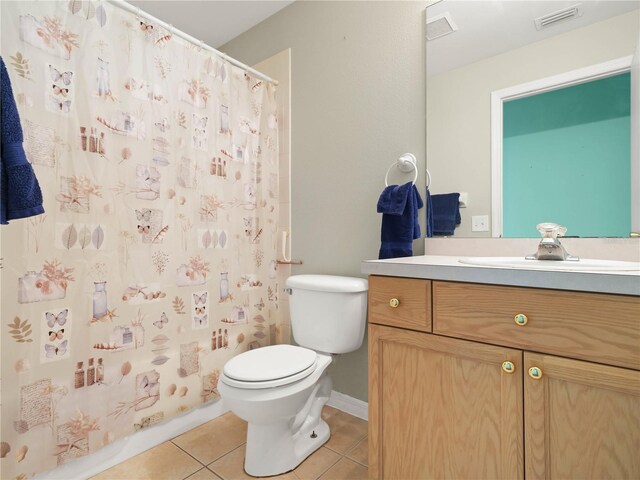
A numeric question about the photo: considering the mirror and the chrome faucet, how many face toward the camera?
2

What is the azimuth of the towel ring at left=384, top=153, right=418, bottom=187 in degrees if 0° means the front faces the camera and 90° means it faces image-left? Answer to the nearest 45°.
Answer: approximately 45°

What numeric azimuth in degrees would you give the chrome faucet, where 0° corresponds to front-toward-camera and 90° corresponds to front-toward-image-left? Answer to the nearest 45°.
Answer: approximately 0°
